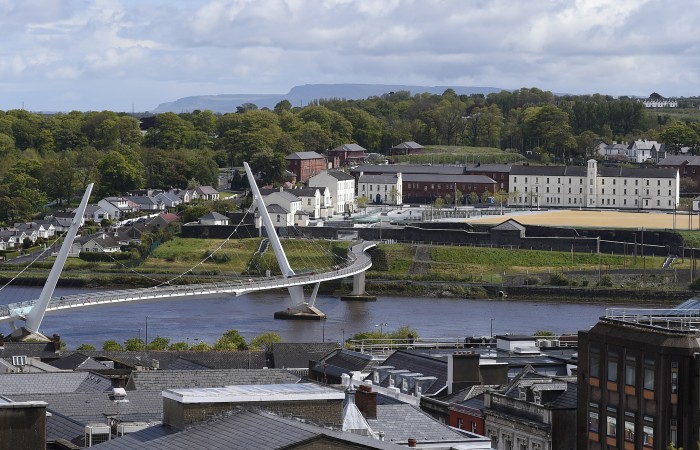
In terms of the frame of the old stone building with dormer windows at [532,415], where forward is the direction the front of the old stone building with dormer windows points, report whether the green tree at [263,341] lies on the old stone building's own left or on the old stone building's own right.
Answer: on the old stone building's own right

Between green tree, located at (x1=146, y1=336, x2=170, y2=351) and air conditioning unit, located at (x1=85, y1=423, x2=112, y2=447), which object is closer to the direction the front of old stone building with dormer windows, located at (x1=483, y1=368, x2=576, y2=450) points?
the air conditioning unit

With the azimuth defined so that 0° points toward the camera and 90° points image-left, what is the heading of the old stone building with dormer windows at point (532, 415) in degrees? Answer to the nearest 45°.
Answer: approximately 45°

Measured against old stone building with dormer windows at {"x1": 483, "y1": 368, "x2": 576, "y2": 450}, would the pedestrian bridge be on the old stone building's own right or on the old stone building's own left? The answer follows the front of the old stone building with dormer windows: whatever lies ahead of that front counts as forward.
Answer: on the old stone building's own right

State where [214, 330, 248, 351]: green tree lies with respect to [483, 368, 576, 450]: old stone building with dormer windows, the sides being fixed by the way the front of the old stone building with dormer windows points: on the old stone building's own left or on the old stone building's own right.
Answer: on the old stone building's own right
